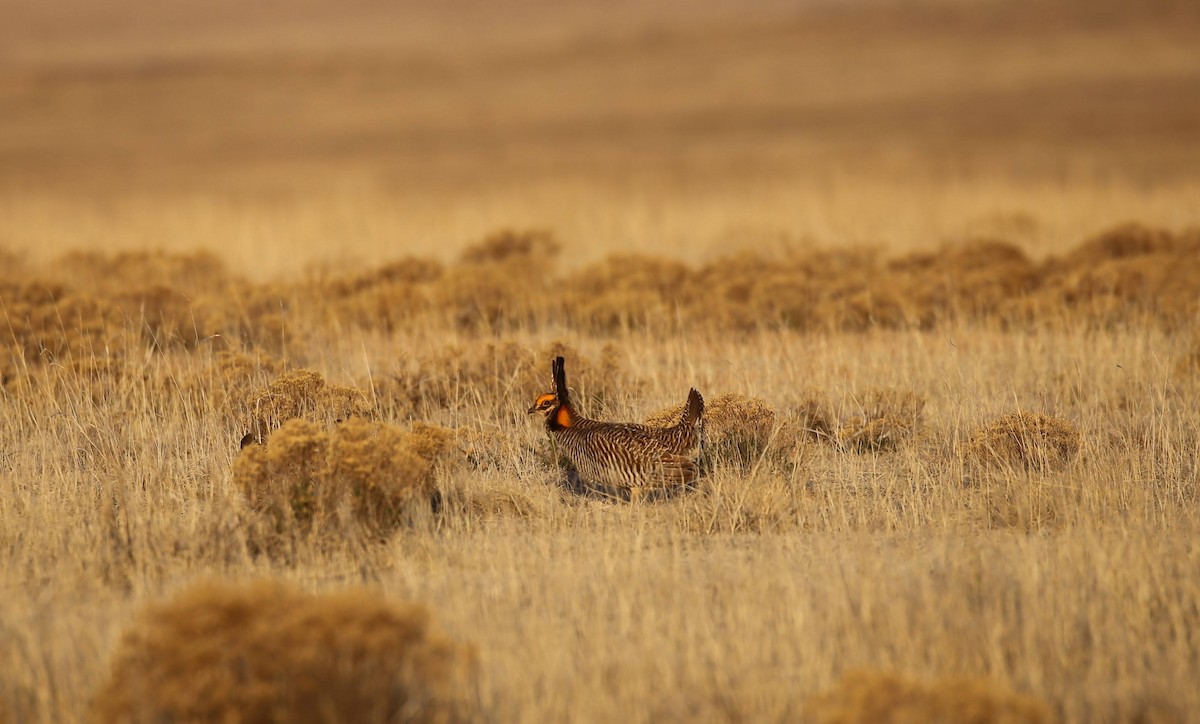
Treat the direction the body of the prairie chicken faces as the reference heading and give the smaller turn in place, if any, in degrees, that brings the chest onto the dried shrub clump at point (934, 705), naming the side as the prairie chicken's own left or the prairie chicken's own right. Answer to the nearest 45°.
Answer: approximately 90° to the prairie chicken's own left

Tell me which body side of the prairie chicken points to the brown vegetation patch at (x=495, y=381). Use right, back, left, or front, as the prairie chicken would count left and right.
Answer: right

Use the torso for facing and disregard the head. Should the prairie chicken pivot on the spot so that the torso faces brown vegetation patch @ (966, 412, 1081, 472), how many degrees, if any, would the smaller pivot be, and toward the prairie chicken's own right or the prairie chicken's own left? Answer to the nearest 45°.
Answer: approximately 180°

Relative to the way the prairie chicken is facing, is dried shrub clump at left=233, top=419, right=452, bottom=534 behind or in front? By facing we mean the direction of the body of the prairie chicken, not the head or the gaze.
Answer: in front

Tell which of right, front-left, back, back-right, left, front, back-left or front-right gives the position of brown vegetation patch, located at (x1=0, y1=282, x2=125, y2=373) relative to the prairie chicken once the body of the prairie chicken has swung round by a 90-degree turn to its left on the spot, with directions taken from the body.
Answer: back-right

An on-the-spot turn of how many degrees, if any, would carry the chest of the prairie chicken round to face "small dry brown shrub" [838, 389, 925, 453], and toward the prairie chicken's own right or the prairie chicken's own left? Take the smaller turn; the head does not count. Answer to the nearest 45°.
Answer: approximately 135° to the prairie chicken's own right

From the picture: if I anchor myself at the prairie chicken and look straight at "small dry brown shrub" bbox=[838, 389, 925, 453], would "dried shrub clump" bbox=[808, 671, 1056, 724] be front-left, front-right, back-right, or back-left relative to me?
back-right

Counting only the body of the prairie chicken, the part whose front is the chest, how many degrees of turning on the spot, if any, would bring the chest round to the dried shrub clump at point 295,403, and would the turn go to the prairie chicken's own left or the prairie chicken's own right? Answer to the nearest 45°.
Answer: approximately 45° to the prairie chicken's own right

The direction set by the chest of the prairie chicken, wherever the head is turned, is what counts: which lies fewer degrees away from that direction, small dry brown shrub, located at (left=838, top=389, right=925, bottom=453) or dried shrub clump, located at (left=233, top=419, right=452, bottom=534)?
the dried shrub clump

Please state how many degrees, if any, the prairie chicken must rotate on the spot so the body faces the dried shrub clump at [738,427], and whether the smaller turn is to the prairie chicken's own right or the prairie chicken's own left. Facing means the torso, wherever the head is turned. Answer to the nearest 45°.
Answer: approximately 135° to the prairie chicken's own right

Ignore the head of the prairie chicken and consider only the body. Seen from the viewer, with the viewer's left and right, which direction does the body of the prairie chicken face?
facing to the left of the viewer

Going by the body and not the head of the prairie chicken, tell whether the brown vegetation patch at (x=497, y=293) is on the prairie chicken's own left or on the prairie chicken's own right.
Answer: on the prairie chicken's own right

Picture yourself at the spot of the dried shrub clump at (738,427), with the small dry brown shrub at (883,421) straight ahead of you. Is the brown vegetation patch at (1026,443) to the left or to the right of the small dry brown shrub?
right

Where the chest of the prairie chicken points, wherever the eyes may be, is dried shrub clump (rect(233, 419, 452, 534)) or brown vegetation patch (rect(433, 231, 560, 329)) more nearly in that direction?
the dried shrub clump
